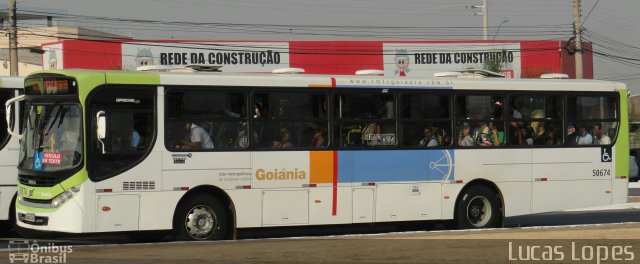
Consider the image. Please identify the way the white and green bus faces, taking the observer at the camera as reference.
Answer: facing the viewer and to the left of the viewer

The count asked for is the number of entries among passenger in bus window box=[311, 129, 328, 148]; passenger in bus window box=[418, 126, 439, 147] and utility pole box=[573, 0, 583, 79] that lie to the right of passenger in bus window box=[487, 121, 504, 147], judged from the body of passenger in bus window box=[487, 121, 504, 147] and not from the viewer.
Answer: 1

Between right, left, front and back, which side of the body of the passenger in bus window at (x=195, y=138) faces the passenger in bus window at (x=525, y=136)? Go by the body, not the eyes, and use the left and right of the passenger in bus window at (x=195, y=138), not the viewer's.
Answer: back

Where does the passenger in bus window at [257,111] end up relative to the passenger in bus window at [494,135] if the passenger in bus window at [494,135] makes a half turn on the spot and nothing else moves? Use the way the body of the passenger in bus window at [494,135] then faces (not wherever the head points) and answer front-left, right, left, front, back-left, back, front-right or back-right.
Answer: back-right

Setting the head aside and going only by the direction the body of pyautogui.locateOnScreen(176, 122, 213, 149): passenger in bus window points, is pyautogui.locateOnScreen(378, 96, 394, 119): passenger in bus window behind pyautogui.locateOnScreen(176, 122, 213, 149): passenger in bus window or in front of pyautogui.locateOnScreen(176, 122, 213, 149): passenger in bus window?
behind

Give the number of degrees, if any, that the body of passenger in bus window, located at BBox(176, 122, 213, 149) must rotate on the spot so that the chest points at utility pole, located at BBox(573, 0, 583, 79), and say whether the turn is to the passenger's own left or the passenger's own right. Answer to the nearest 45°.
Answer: approximately 135° to the passenger's own right

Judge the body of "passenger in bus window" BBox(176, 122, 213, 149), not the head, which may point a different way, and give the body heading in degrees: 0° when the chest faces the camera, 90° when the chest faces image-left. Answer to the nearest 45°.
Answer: approximately 90°

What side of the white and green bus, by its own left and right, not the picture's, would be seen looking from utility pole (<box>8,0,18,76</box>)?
right

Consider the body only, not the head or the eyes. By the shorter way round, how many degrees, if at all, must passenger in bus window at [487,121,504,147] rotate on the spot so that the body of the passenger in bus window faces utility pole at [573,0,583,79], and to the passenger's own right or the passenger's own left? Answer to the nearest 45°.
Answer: approximately 90° to the passenger's own right

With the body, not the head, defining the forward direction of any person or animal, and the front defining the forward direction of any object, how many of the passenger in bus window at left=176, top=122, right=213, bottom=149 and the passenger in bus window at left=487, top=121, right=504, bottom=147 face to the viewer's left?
2

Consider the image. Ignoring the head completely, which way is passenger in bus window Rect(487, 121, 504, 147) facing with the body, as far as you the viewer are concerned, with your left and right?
facing to the left of the viewer

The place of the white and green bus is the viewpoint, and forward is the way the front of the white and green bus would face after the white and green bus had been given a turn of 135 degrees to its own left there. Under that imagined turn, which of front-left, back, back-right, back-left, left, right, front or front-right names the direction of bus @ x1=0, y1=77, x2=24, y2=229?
back

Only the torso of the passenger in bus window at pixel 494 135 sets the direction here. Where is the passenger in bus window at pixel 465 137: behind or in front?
in front
